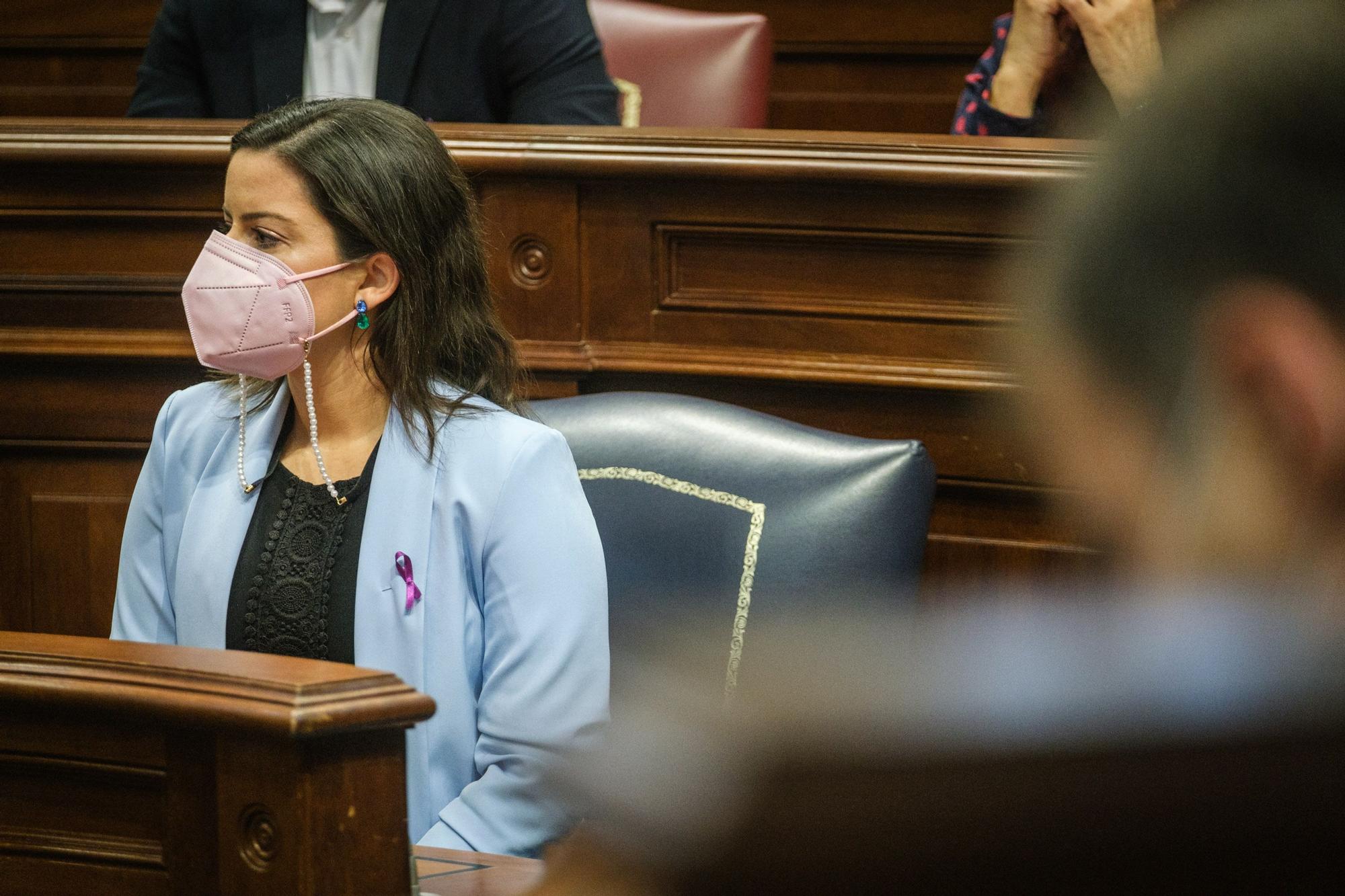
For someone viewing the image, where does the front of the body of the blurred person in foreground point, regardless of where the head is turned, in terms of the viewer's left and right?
facing away from the viewer and to the left of the viewer

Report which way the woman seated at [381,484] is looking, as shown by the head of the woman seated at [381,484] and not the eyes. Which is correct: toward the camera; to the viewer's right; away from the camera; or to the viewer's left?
to the viewer's left

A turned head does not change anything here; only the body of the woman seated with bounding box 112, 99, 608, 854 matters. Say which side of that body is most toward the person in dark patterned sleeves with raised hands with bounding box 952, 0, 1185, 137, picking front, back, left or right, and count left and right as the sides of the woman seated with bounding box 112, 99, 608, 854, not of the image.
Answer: back

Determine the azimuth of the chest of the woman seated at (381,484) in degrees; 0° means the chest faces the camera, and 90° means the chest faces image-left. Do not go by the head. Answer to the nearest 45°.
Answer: approximately 45°

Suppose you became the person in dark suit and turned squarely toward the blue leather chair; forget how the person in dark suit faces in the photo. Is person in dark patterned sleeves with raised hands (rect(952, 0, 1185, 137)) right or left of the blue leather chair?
left

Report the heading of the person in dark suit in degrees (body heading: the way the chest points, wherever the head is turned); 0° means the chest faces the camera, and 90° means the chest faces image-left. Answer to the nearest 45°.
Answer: approximately 0°

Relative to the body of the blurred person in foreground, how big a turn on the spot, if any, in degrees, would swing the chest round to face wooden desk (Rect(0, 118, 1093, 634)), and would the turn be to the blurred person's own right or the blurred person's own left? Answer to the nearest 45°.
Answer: approximately 45° to the blurred person's own right
